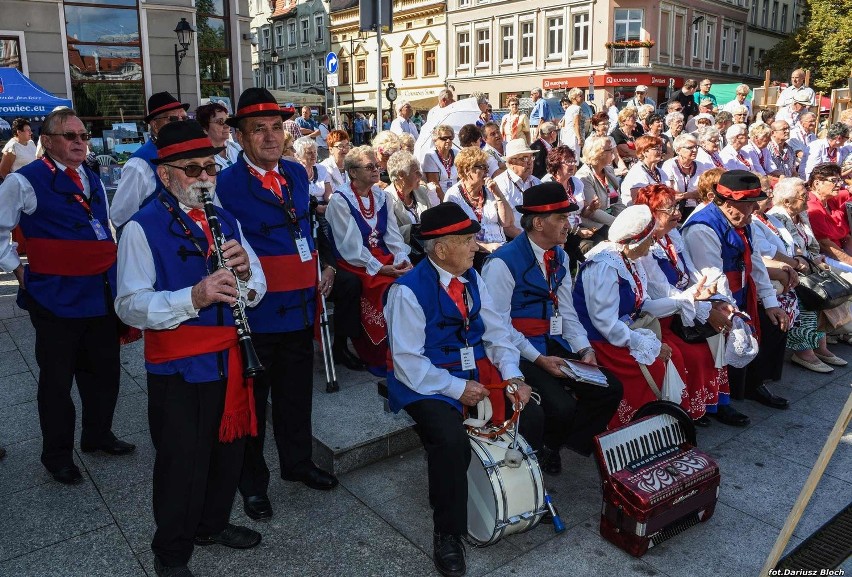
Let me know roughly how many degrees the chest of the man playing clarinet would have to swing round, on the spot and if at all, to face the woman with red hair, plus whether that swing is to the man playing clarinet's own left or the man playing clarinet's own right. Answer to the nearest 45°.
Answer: approximately 45° to the man playing clarinet's own left

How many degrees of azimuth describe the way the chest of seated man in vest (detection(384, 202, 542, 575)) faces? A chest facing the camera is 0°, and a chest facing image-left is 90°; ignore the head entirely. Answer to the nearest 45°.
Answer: approximately 315°

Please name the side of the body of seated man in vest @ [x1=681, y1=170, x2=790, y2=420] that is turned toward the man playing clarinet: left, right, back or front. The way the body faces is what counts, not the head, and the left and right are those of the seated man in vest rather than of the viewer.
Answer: right

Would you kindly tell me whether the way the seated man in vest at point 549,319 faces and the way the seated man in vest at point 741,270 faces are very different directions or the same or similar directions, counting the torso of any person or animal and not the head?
same or similar directions

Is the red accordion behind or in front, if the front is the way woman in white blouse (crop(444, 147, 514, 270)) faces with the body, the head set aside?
in front

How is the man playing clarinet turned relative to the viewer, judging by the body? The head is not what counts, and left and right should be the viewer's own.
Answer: facing the viewer and to the right of the viewer

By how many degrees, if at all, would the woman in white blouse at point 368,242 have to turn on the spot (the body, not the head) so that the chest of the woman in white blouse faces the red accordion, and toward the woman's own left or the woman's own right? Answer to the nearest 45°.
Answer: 0° — they already face it
